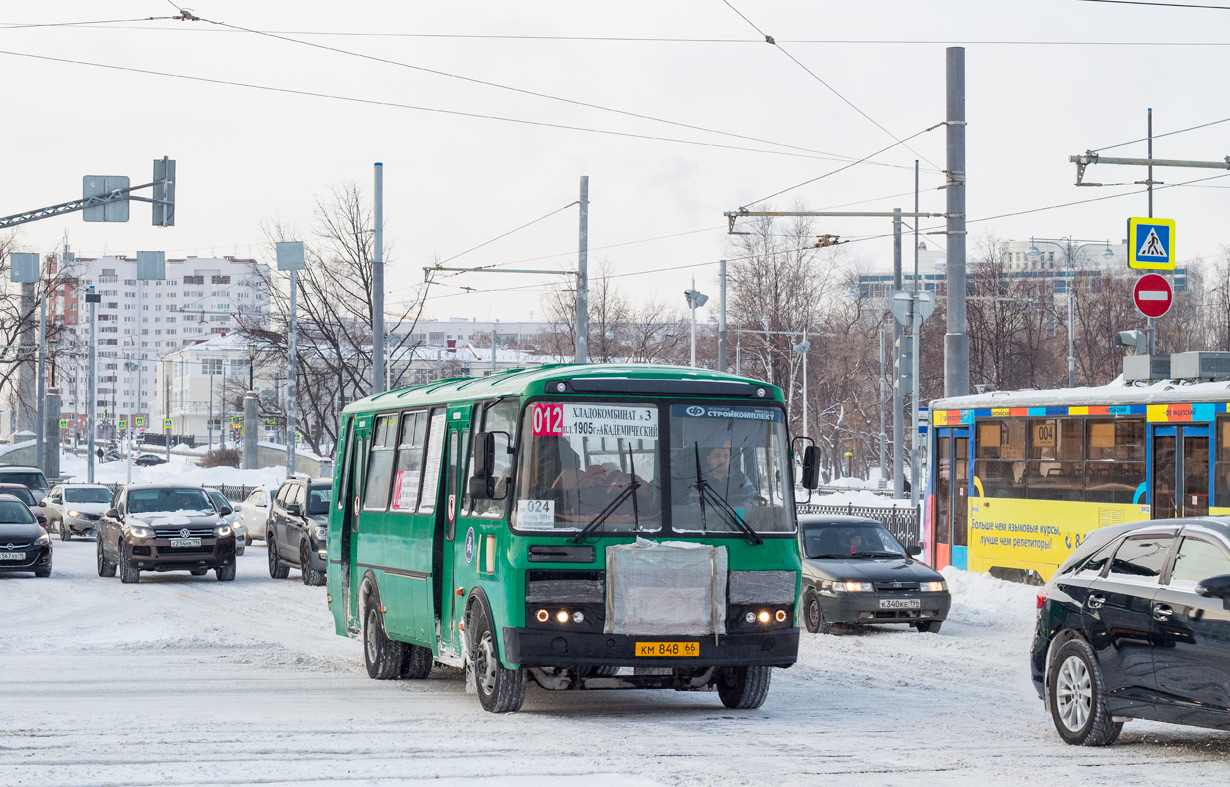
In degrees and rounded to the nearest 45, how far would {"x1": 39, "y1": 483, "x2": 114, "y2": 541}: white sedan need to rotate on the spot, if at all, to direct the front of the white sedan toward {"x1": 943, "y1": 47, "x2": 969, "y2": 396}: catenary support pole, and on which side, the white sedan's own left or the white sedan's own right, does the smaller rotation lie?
0° — it already faces it

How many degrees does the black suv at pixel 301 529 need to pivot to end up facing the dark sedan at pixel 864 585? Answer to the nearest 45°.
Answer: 0° — it already faces it

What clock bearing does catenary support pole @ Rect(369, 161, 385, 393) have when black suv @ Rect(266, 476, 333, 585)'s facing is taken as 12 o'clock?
The catenary support pole is roughly at 8 o'clock from the black suv.

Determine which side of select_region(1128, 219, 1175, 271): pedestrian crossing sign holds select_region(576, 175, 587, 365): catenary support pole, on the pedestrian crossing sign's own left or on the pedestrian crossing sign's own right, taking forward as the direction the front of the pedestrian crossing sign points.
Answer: on the pedestrian crossing sign's own right

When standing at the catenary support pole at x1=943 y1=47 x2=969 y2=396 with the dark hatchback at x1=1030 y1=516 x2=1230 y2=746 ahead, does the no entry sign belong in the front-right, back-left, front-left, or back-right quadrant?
front-left

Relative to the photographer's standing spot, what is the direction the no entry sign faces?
facing the viewer

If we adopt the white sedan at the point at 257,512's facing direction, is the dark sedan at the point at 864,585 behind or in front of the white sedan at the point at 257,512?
in front

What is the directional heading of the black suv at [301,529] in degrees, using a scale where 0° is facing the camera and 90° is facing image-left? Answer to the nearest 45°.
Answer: approximately 315°

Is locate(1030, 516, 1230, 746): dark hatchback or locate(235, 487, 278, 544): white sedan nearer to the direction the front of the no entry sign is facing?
the dark hatchback

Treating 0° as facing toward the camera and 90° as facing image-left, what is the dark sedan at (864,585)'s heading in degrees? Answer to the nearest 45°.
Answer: approximately 315°

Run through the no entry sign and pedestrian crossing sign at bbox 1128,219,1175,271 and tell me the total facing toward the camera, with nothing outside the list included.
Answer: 2

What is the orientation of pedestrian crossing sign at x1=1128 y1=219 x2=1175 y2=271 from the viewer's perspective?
toward the camera
